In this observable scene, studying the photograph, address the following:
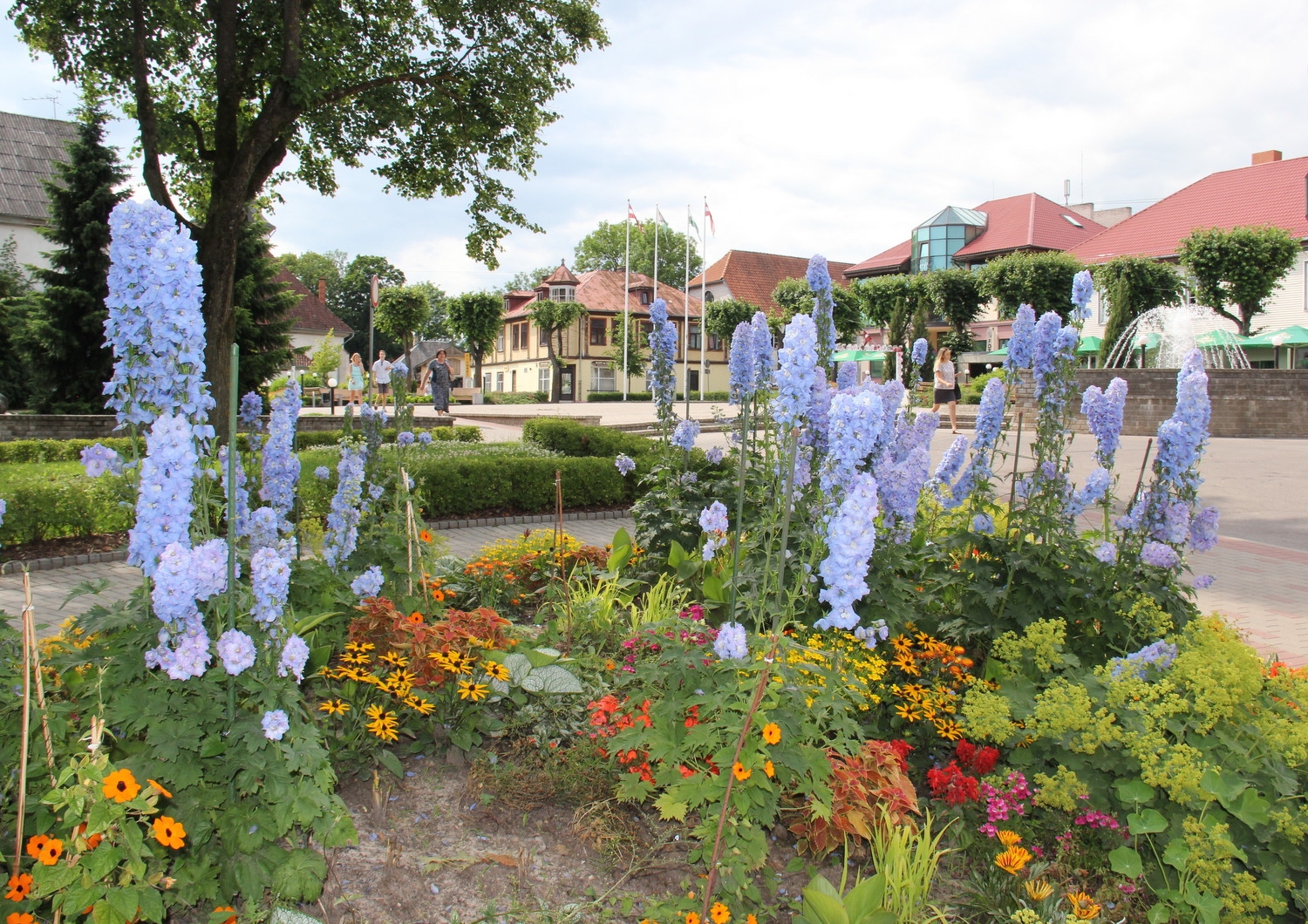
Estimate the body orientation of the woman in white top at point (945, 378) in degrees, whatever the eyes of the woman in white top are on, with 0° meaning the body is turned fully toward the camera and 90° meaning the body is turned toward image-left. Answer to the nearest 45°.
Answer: approximately 315°

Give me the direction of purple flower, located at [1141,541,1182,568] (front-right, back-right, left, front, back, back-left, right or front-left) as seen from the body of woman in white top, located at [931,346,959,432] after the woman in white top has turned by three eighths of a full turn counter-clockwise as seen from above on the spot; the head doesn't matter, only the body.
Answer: back

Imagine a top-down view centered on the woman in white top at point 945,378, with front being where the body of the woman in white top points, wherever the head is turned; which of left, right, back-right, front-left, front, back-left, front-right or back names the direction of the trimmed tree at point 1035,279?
back-left

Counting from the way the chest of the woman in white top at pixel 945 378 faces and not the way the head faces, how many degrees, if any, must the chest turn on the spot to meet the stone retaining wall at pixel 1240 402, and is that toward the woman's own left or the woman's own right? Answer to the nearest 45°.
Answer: approximately 90° to the woman's own left

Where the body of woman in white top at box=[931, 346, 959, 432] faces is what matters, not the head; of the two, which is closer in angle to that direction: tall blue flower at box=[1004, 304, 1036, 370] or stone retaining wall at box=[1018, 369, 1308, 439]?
the tall blue flower

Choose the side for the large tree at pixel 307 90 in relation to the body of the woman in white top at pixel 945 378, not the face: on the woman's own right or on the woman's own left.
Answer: on the woman's own right

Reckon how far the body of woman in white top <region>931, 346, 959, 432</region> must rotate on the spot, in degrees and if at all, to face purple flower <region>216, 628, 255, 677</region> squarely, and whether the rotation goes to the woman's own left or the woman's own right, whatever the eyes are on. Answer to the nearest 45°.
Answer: approximately 45° to the woman's own right

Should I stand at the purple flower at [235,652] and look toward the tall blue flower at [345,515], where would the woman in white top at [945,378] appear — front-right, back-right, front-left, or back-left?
front-right

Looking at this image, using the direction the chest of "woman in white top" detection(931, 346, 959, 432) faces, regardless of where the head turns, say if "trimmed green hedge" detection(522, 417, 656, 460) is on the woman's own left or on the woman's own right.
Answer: on the woman's own right

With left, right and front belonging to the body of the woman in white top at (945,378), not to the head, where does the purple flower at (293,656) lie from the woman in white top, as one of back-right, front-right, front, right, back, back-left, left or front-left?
front-right

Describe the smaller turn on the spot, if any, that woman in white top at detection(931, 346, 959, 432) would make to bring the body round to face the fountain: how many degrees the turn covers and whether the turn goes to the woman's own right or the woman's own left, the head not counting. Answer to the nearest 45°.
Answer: approximately 90° to the woman's own left
